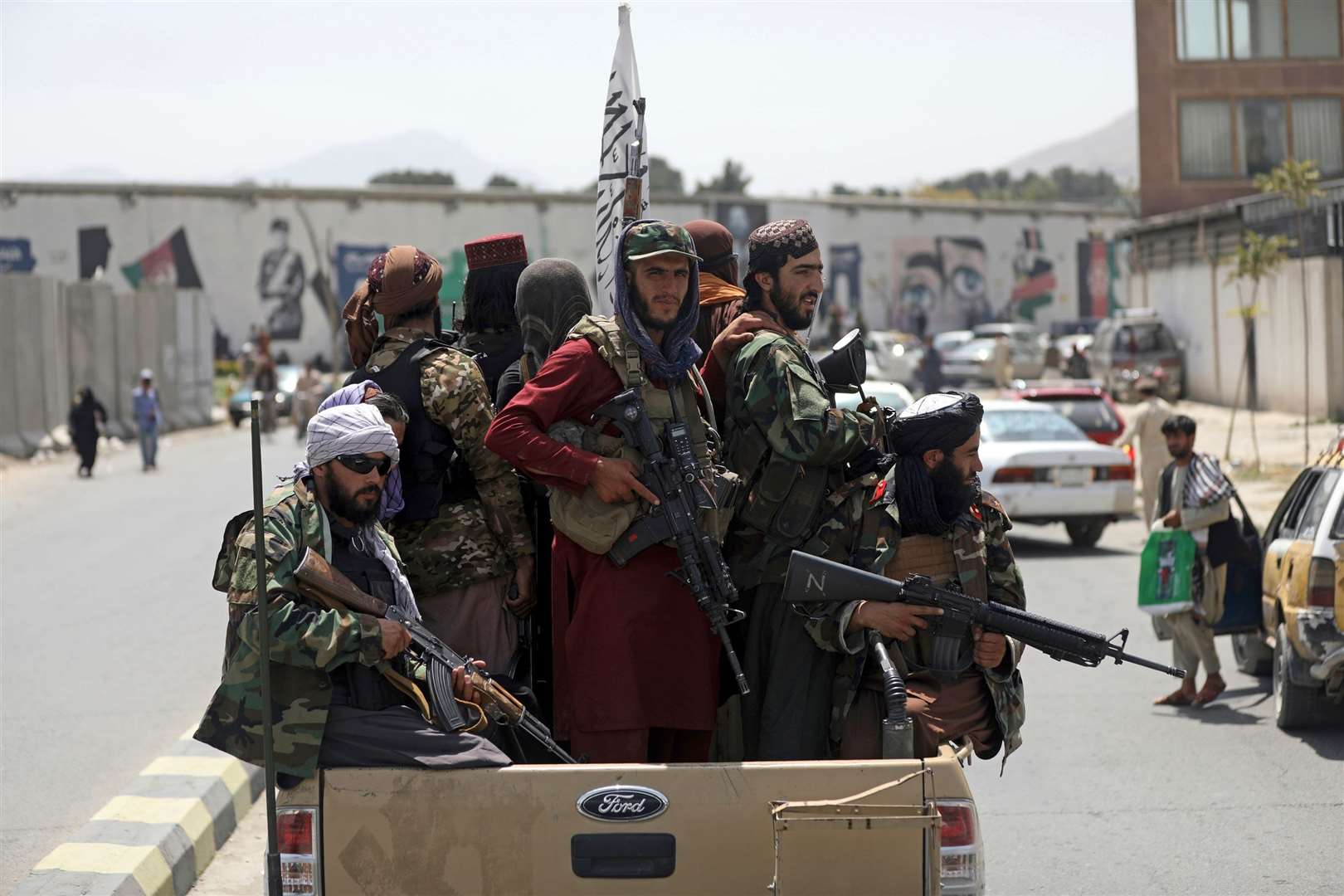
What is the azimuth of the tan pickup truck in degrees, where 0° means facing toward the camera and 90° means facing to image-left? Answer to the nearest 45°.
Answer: approximately 180°

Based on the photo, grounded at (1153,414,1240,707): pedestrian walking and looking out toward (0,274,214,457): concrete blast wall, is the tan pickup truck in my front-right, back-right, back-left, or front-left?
back-left

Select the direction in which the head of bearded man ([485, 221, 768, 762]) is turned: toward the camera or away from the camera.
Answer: toward the camera

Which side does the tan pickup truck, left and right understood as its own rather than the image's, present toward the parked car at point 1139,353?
front

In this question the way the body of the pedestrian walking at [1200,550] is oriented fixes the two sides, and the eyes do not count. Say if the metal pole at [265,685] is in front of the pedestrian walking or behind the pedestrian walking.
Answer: in front

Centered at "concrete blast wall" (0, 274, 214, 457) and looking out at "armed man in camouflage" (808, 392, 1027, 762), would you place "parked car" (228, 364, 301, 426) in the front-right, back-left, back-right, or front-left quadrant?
back-left

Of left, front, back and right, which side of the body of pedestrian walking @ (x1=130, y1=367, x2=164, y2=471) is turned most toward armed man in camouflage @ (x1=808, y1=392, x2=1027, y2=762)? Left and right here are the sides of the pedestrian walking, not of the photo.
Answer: front

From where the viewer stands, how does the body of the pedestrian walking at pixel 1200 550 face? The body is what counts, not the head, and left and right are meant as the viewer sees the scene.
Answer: facing the viewer and to the left of the viewer

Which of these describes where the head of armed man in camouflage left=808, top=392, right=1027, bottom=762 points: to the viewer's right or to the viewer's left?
to the viewer's right

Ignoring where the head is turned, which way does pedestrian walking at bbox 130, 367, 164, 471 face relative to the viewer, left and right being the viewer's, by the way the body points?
facing the viewer
